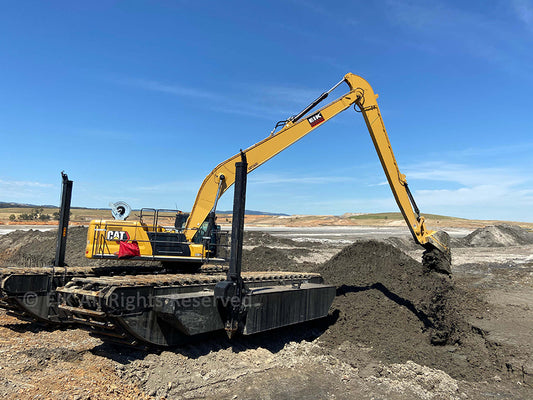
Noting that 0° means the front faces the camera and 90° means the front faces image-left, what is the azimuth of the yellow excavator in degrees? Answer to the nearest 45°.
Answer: approximately 270°

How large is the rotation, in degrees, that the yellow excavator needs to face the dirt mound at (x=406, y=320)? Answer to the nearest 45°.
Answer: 0° — it already faces it

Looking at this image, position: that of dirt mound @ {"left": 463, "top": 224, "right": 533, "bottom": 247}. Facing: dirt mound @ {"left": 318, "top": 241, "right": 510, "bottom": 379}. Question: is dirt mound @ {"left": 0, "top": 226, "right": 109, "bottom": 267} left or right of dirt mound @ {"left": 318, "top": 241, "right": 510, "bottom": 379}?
right

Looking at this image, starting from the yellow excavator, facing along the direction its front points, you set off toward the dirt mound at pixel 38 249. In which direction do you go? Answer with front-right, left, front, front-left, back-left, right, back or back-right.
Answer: back-left

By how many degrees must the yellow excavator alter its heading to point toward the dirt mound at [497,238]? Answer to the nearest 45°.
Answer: approximately 45° to its left
